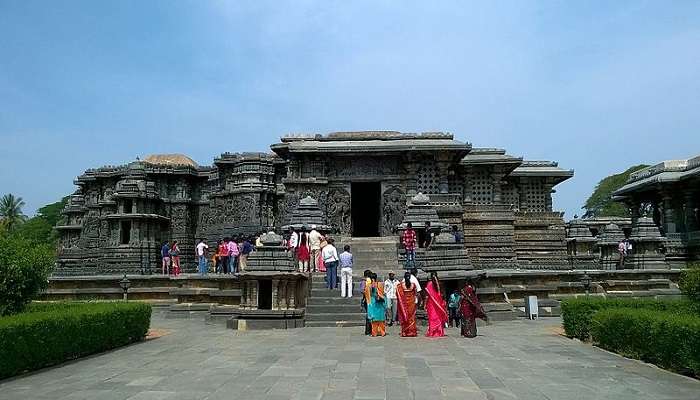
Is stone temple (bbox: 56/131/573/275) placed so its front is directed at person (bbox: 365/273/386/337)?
yes

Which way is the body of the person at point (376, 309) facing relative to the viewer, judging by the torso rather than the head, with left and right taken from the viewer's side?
facing away from the viewer

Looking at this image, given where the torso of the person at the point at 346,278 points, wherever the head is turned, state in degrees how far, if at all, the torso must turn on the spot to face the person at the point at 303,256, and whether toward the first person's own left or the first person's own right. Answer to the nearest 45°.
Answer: approximately 45° to the first person's own left

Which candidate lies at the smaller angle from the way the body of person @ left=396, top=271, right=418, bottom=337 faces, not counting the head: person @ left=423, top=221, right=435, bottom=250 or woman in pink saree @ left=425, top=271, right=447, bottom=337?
the person

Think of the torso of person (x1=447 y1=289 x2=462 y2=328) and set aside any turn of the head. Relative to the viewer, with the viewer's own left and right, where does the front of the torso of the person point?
facing away from the viewer

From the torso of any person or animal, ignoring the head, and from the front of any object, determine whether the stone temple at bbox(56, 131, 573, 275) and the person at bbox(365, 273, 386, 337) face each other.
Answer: yes

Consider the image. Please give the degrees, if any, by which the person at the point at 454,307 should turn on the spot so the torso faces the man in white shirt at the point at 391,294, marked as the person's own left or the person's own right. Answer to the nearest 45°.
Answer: approximately 90° to the person's own left

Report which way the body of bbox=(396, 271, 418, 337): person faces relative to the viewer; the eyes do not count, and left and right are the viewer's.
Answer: facing away from the viewer

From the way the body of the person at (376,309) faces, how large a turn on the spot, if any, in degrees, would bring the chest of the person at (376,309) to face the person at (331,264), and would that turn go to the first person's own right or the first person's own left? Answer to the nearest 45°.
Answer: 0° — they already face them

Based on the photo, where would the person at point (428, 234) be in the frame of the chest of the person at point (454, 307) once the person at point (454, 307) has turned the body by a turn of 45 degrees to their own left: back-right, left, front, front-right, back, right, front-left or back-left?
front-right

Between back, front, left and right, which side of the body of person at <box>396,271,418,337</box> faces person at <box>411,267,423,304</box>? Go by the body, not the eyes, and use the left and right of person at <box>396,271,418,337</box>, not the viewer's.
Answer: front

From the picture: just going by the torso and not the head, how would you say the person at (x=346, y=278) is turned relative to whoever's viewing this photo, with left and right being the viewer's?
facing away from the viewer

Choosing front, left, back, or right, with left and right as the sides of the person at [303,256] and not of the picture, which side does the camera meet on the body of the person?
back

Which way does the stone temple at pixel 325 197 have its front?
toward the camera
